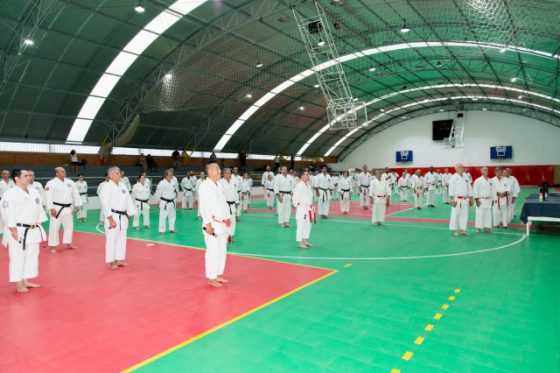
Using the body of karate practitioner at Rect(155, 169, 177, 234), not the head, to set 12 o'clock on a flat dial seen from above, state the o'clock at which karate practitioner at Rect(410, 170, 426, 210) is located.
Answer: karate practitioner at Rect(410, 170, 426, 210) is roughly at 10 o'clock from karate practitioner at Rect(155, 169, 177, 234).

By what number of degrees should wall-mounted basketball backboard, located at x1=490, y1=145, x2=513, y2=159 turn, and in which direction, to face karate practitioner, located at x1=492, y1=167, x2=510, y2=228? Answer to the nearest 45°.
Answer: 0° — it already faces them

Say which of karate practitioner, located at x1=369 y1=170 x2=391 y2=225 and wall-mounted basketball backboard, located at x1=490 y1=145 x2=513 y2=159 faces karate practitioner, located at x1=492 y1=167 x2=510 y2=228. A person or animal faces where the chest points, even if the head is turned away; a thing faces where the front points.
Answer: the wall-mounted basketball backboard

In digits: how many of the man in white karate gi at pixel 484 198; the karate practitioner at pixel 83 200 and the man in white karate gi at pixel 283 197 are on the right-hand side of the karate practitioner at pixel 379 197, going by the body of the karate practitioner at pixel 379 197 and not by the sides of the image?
2

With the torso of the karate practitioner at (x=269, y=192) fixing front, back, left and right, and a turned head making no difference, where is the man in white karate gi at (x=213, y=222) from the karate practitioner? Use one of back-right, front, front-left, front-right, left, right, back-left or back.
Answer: front-right

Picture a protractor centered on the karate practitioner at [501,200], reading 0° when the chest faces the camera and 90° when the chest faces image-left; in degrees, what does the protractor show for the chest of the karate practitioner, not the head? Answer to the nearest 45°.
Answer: approximately 0°

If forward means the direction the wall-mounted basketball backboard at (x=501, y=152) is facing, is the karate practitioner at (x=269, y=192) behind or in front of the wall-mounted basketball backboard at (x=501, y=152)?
in front

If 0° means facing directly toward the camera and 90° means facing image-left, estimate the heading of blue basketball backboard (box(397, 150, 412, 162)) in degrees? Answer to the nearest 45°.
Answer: approximately 0°

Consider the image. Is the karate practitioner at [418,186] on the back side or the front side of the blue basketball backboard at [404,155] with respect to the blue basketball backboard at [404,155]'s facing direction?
on the front side

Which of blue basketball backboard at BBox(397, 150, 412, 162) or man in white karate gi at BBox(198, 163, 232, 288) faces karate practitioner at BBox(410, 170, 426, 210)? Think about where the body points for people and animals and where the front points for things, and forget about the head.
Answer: the blue basketball backboard
